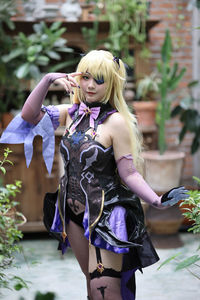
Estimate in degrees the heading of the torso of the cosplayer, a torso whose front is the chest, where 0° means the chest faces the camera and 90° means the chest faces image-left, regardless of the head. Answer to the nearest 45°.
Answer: approximately 45°

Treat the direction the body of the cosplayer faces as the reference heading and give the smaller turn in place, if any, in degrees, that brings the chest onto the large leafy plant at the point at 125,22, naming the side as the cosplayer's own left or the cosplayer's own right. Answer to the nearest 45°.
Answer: approximately 135° to the cosplayer's own right

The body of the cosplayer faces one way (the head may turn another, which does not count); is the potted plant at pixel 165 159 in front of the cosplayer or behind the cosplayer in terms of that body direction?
behind

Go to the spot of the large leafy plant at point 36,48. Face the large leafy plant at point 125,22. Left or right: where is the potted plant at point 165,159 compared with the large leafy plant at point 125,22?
right

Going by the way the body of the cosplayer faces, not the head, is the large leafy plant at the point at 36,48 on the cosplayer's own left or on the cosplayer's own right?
on the cosplayer's own right
